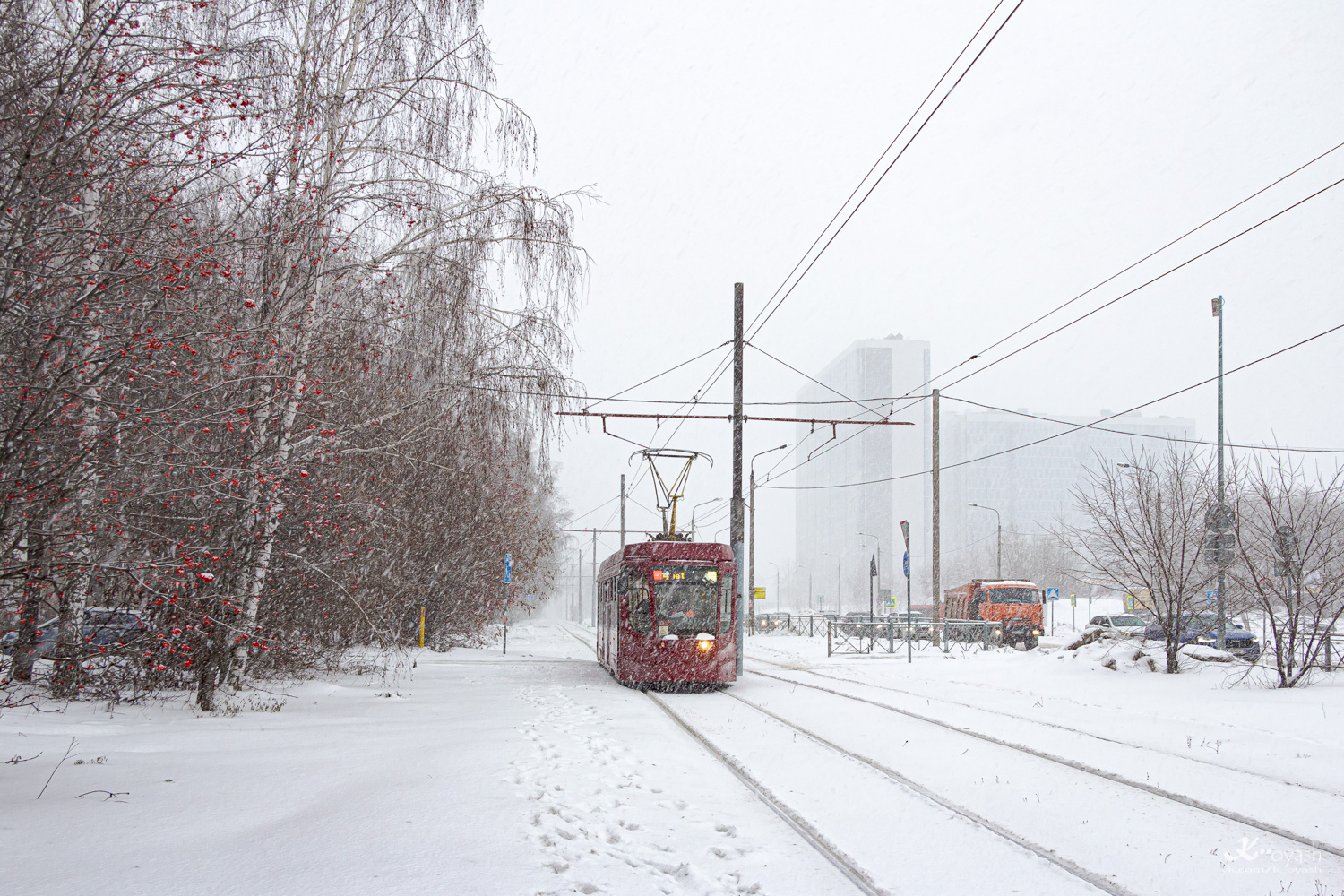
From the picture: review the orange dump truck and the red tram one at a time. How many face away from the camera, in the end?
0

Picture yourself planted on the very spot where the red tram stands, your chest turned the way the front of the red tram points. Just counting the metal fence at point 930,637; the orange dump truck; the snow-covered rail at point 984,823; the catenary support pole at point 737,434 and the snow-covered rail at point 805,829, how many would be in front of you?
2

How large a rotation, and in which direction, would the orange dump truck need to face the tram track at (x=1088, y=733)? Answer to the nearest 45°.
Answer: approximately 45° to its right

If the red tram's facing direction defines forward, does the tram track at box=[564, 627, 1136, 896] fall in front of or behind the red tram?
in front

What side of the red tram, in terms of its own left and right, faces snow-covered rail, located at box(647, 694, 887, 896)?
front

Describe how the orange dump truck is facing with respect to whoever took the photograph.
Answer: facing the viewer and to the right of the viewer

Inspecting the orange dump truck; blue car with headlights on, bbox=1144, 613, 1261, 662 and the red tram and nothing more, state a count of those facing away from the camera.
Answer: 0

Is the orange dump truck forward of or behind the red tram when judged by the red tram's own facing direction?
behind

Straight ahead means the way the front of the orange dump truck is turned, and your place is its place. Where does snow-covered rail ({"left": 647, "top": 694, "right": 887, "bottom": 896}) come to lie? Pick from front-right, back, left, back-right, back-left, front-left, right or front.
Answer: front-right

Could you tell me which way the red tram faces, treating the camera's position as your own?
facing the viewer

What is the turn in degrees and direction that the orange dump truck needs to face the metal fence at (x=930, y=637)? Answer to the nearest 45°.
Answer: approximately 45° to its right
